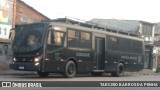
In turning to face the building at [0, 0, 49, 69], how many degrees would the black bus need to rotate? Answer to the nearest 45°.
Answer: approximately 90° to its right

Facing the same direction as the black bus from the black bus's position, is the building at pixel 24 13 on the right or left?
on its right

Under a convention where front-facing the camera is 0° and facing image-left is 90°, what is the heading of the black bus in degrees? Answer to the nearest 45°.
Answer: approximately 45°
